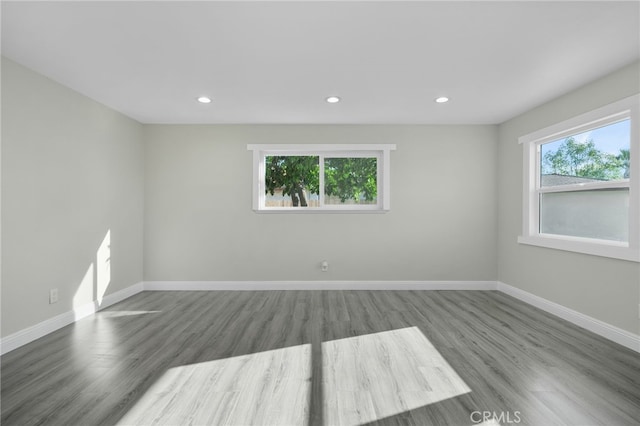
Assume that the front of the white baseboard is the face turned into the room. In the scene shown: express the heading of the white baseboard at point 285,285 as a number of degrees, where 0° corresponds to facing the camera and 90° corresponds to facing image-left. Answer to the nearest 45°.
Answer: approximately 0°

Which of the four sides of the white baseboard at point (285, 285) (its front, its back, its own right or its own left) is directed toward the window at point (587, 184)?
left

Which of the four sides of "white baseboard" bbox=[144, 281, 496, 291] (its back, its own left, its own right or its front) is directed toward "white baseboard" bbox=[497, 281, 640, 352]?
left

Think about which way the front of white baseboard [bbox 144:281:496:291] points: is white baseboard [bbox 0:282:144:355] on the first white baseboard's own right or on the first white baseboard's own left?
on the first white baseboard's own right
